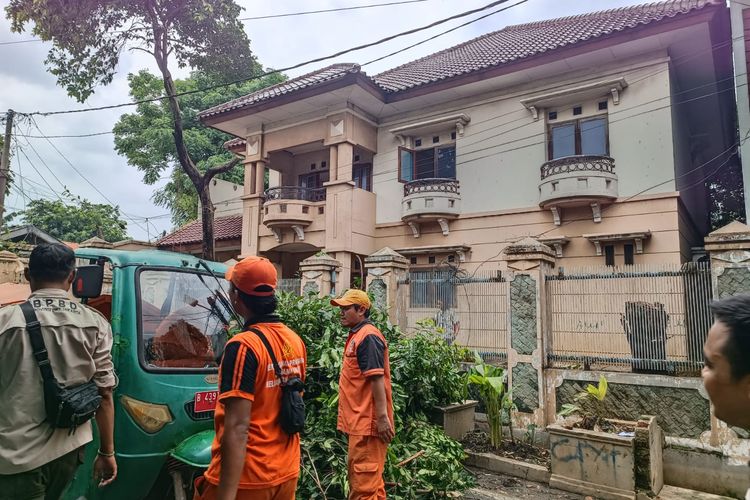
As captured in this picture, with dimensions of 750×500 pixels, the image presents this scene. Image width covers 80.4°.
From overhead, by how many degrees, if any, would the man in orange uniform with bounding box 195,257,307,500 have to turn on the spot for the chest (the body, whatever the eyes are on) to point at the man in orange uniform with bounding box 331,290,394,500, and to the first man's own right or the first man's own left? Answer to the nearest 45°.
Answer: approximately 90° to the first man's own right

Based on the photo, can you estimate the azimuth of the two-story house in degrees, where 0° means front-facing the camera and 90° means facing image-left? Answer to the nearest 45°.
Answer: approximately 45°

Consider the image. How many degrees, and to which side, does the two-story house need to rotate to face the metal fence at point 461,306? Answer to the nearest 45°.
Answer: approximately 45° to its left

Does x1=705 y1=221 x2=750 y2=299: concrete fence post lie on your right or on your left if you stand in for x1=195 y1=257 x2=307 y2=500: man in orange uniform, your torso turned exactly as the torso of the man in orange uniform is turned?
on your right

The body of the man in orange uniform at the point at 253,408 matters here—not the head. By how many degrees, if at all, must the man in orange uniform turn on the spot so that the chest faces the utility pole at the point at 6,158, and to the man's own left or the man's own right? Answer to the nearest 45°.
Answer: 0° — they already face it

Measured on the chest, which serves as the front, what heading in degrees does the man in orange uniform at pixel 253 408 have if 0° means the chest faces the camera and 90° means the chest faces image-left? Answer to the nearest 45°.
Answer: approximately 135°

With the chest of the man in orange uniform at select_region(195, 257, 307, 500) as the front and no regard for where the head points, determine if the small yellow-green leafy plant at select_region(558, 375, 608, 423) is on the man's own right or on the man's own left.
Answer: on the man's own right

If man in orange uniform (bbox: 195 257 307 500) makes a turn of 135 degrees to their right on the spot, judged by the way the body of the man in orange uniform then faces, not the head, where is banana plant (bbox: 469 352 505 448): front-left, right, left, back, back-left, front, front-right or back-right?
front-left

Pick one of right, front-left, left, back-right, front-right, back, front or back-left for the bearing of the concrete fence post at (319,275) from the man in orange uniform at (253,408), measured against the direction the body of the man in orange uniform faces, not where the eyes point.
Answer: front-right

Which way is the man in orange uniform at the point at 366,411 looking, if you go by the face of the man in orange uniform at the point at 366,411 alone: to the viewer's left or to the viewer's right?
to the viewer's left
